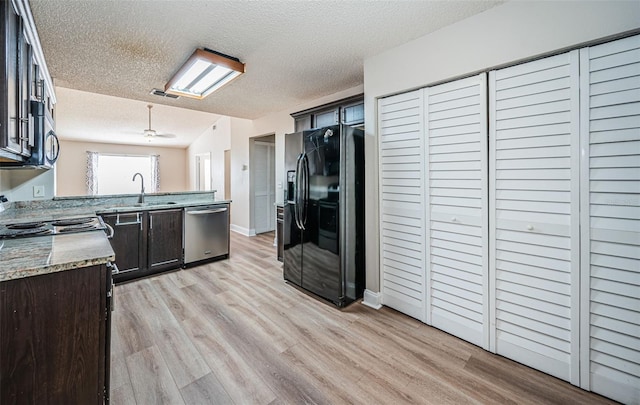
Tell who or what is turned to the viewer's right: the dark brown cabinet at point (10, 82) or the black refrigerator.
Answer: the dark brown cabinet

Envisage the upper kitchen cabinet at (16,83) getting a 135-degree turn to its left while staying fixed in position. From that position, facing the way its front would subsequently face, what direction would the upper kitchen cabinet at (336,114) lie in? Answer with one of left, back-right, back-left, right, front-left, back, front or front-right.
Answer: back-right

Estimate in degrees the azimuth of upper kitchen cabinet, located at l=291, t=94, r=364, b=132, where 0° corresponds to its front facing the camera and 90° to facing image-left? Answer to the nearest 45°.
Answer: approximately 45°

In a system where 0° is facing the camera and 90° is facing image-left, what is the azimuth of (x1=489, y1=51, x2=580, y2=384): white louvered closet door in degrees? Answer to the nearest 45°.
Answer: approximately 45°

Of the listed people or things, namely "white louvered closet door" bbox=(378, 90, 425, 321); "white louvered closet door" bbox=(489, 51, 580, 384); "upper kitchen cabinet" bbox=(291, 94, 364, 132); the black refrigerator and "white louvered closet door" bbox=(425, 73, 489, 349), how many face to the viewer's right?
0

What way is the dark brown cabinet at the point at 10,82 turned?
to the viewer's right

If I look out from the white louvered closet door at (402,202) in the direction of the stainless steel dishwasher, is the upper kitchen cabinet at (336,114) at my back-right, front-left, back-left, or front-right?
front-right

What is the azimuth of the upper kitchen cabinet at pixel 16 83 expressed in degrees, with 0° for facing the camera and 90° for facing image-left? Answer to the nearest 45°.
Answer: approximately 270°
